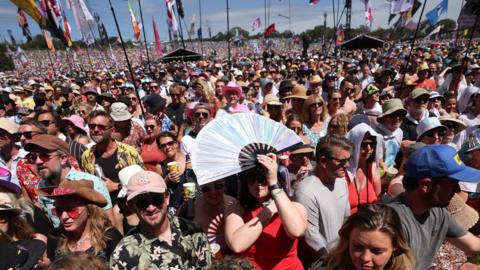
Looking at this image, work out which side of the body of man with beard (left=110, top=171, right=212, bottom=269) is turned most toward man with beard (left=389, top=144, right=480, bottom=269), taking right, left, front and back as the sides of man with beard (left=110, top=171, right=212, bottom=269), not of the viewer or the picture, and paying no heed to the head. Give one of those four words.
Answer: left

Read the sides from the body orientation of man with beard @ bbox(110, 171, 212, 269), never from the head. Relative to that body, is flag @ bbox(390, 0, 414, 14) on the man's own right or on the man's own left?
on the man's own left

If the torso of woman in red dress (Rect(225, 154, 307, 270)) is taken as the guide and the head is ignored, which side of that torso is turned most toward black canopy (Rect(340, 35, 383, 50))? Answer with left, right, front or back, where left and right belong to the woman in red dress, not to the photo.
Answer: back

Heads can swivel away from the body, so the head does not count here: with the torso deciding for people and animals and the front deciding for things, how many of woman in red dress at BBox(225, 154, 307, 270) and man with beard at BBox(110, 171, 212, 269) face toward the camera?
2

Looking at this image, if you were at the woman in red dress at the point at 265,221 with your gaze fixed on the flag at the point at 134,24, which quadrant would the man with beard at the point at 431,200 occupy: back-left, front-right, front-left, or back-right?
back-right

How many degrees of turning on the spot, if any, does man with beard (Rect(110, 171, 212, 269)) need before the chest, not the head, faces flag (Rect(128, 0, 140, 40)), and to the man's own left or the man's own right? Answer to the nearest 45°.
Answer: approximately 180°
